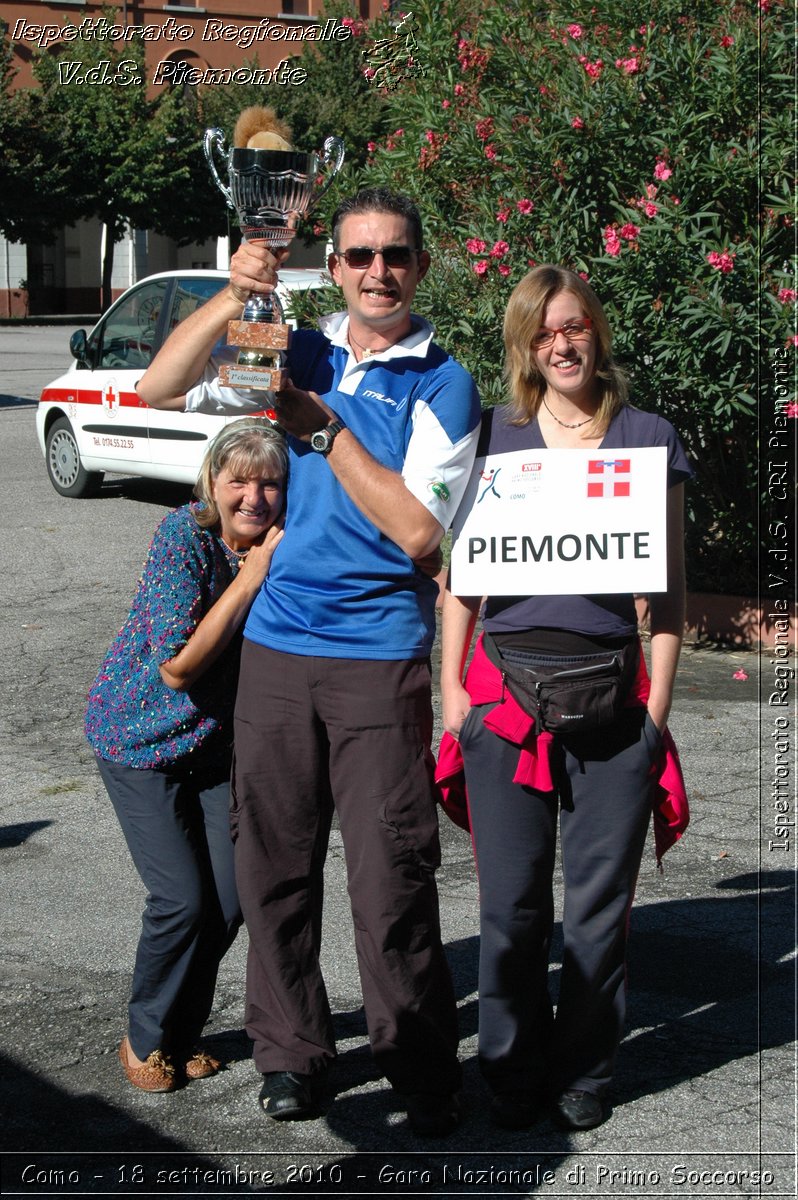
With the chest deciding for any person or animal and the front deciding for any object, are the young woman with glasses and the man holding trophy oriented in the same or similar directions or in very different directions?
same or similar directions

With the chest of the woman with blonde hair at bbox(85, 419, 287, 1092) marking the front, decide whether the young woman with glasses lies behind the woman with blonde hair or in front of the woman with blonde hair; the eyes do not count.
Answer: in front

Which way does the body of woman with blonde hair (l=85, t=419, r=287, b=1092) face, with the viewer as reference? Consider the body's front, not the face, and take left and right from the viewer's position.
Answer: facing the viewer and to the right of the viewer

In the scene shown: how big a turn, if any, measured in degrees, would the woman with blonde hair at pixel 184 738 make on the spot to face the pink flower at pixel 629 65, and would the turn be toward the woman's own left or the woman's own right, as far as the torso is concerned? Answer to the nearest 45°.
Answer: approximately 90° to the woman's own left

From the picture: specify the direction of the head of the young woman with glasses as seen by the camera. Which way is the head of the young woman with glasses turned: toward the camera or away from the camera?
toward the camera

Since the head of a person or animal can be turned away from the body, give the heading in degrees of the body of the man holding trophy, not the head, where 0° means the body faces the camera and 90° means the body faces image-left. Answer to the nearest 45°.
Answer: approximately 0°

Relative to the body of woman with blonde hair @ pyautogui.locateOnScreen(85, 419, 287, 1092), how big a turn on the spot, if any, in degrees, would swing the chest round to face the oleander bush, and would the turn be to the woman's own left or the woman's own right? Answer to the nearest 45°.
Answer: approximately 90° to the woman's own left

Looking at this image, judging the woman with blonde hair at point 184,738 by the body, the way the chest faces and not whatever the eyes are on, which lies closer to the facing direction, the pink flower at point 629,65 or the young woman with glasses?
the young woman with glasses

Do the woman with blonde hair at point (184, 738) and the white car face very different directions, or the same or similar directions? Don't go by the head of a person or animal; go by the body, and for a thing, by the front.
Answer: very different directions

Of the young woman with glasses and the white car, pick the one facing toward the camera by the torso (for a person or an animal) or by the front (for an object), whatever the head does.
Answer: the young woman with glasses

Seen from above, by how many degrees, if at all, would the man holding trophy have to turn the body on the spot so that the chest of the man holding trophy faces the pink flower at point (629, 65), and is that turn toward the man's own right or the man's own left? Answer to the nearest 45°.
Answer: approximately 180°

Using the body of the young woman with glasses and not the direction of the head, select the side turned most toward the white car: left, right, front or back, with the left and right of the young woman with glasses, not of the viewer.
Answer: back

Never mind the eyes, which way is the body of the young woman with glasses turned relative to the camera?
toward the camera

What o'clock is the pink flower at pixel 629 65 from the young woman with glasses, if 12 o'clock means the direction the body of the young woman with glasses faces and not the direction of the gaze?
The pink flower is roughly at 6 o'clock from the young woman with glasses.

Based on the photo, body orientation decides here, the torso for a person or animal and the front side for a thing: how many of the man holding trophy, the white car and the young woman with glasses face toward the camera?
2
